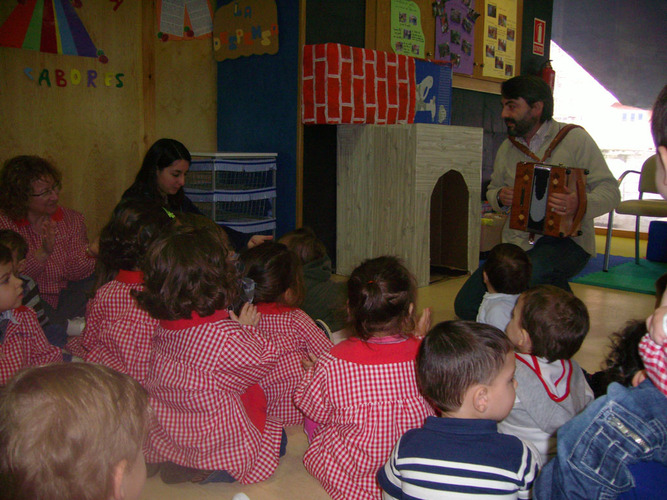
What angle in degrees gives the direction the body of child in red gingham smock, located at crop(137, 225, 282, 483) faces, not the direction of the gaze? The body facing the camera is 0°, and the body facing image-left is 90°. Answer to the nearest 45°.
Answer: approximately 225°

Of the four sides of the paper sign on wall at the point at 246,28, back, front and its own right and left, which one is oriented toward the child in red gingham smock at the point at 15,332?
front

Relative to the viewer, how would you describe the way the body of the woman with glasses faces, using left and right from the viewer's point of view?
facing the viewer and to the right of the viewer

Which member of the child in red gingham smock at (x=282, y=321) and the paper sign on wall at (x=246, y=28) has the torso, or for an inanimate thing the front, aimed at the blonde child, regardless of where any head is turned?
the paper sign on wall

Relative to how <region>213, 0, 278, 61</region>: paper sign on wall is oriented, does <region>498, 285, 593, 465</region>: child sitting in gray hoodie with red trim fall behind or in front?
in front

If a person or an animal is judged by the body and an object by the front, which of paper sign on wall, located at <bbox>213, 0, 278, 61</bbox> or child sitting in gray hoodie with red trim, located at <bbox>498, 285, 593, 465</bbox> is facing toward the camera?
the paper sign on wall

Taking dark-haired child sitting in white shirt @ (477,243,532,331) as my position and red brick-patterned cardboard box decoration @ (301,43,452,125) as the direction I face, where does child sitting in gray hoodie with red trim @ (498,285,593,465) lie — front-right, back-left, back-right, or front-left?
back-left

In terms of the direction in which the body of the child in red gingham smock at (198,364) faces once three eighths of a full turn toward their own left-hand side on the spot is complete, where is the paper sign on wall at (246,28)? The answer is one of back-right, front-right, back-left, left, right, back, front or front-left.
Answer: right

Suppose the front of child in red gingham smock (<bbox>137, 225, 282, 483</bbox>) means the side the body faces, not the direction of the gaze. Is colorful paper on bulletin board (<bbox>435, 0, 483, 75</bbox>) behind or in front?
in front

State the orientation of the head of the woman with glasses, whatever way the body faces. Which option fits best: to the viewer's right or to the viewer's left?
to the viewer's right

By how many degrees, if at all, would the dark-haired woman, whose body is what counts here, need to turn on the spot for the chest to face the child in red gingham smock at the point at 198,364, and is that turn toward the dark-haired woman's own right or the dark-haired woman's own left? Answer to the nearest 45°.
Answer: approximately 45° to the dark-haired woman's own right

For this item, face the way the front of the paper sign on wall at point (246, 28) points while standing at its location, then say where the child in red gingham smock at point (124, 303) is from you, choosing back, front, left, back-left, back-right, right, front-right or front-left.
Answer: front

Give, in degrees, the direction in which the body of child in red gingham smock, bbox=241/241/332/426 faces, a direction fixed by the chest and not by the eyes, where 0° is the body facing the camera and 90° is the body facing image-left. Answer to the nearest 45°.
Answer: approximately 225°

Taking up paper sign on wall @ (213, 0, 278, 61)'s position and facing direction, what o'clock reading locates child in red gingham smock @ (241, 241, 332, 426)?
The child in red gingham smock is roughly at 12 o'clock from the paper sign on wall.

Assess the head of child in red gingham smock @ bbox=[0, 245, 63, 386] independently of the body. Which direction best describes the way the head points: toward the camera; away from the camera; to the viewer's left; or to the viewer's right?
to the viewer's right

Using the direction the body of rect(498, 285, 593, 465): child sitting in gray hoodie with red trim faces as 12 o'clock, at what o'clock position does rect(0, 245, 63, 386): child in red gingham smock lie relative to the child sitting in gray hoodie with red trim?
The child in red gingham smock is roughly at 10 o'clock from the child sitting in gray hoodie with red trim.

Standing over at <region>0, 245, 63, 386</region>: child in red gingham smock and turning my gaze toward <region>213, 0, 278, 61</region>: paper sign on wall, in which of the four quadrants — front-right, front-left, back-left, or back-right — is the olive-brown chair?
front-right

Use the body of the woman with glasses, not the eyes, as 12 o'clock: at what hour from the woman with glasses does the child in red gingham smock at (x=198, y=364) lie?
The child in red gingham smock is roughly at 1 o'clock from the woman with glasses.

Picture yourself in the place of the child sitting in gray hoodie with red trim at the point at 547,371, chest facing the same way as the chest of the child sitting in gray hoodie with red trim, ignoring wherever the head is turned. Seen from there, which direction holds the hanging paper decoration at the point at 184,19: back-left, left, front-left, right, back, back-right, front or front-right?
front

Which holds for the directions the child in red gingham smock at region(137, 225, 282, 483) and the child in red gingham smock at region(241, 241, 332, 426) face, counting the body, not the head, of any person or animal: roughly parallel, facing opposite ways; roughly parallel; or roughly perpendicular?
roughly parallel
